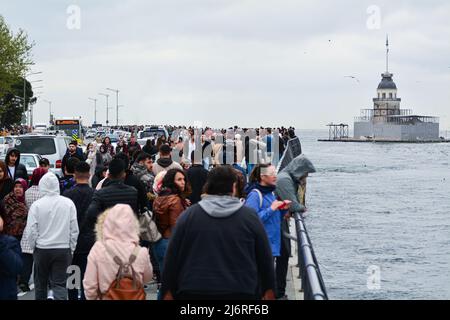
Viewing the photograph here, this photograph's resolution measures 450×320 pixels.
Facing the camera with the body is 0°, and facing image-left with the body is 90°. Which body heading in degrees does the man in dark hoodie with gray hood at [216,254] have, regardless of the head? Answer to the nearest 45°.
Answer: approximately 180°

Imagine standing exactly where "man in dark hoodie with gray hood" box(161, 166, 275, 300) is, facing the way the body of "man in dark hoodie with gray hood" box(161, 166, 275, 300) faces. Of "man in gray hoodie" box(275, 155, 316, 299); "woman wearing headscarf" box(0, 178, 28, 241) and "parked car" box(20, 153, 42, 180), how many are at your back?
0

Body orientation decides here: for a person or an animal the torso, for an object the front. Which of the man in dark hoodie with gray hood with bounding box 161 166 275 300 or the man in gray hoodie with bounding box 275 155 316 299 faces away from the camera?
the man in dark hoodie with gray hood with bounding box 161 166 275 300

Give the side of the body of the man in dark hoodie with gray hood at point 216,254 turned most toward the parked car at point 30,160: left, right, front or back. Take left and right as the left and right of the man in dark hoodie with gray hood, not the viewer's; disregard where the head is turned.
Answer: front

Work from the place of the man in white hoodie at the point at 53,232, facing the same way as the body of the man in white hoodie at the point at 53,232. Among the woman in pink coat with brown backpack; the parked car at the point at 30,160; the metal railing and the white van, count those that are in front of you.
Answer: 2

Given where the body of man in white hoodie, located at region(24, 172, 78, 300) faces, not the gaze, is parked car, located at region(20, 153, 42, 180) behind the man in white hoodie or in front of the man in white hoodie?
in front

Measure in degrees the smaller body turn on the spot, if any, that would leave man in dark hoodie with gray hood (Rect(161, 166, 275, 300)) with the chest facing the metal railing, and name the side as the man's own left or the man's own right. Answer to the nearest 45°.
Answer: approximately 45° to the man's own right

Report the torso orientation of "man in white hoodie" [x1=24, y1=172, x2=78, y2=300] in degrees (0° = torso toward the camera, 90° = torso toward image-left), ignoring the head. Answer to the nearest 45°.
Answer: approximately 180°

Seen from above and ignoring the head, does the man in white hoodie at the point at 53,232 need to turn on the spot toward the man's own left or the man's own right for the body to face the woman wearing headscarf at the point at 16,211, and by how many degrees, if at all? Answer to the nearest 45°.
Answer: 0° — they already face them

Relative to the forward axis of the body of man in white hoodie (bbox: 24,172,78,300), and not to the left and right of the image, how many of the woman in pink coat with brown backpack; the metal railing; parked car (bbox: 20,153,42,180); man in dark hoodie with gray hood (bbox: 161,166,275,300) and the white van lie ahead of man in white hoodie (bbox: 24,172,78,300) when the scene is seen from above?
2

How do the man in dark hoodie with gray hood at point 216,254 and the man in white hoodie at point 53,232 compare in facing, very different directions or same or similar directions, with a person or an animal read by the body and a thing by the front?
same or similar directions

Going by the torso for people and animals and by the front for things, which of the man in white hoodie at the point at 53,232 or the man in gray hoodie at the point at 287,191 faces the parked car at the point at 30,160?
the man in white hoodie at the point at 53,232
